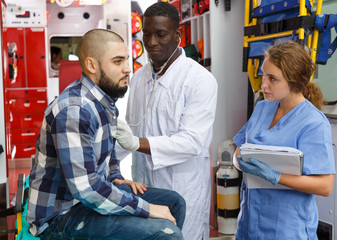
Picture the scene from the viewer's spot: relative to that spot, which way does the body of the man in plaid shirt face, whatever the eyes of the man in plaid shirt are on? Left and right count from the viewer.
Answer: facing to the right of the viewer

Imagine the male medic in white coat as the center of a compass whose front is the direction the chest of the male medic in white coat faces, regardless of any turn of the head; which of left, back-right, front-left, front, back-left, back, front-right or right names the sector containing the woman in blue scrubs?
left

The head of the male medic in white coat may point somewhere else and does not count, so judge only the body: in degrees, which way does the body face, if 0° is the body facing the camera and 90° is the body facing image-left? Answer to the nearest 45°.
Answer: approximately 45°

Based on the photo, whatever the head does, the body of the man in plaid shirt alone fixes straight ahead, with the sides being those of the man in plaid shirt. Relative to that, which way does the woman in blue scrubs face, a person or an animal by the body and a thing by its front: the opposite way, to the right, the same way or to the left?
the opposite way

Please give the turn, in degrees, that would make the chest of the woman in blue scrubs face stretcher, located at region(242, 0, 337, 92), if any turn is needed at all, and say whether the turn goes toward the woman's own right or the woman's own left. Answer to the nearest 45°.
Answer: approximately 135° to the woman's own right

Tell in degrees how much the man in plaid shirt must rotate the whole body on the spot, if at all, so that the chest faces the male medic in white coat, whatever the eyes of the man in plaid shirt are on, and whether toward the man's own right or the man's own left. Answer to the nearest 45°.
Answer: approximately 45° to the man's own left

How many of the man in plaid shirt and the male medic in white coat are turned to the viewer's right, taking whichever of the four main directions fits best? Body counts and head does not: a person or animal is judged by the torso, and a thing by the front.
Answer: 1

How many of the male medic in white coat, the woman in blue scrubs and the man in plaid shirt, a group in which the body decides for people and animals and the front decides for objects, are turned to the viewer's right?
1
